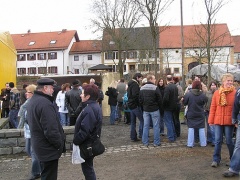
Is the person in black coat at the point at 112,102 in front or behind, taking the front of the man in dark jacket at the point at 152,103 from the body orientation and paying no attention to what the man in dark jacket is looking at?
in front

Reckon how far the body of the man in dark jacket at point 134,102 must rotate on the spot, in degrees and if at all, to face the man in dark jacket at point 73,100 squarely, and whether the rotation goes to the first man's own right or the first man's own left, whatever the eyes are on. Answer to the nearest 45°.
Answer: approximately 135° to the first man's own left

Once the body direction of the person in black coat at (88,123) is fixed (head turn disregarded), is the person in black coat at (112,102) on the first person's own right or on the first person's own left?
on the first person's own right

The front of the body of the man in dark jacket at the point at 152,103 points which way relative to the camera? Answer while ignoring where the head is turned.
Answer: away from the camera

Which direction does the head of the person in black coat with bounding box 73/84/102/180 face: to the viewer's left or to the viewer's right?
to the viewer's left

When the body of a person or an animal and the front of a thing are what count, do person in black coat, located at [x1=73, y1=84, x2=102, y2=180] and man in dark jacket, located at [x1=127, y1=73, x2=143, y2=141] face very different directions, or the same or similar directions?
very different directions

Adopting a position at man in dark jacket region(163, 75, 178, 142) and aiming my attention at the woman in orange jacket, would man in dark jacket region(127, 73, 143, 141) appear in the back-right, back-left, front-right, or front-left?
back-right

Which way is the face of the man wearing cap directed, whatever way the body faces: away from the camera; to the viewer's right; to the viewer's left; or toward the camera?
to the viewer's right

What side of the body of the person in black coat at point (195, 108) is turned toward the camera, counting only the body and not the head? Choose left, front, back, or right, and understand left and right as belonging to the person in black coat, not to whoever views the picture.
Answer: back

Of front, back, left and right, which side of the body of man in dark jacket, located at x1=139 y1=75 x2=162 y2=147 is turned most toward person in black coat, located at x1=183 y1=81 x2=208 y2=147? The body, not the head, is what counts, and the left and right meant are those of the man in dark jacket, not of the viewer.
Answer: right

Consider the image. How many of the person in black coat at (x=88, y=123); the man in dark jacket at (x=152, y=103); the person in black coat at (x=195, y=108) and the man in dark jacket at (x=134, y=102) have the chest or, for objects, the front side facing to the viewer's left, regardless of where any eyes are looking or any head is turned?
1

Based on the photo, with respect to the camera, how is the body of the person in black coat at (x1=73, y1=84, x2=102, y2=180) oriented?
to the viewer's left

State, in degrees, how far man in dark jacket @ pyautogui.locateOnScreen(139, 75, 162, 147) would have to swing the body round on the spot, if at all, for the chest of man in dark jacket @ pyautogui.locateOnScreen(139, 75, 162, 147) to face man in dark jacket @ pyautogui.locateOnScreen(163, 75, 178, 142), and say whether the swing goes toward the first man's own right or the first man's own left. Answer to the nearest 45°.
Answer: approximately 45° to the first man's own right
